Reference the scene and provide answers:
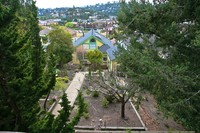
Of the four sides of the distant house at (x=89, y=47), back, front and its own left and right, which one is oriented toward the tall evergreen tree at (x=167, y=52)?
front

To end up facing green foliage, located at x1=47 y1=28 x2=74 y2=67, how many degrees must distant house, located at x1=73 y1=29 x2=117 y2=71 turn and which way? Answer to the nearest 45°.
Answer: approximately 45° to its right

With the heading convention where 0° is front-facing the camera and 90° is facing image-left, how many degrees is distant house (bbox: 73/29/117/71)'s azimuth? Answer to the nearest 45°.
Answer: approximately 0°
